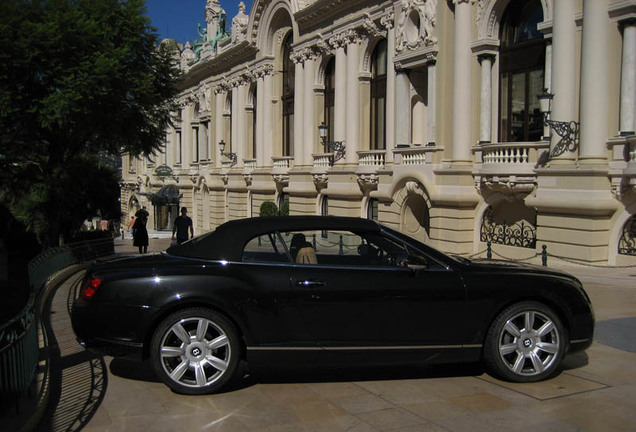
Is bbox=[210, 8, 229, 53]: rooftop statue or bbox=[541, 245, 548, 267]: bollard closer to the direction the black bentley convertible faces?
the bollard

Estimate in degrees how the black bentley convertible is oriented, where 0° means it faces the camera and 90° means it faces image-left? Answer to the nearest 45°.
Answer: approximately 270°

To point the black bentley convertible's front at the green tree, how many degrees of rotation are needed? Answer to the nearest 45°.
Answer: approximately 135° to its left

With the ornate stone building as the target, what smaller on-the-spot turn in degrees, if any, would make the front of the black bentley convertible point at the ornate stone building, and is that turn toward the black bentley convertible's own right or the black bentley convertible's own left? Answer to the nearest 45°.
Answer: approximately 90° to the black bentley convertible's own left

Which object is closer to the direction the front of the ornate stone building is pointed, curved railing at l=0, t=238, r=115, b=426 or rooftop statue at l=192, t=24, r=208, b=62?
the curved railing

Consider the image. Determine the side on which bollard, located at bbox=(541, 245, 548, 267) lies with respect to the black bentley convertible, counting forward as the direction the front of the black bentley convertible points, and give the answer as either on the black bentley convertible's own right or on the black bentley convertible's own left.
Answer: on the black bentley convertible's own left

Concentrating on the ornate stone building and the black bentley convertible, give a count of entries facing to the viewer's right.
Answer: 1

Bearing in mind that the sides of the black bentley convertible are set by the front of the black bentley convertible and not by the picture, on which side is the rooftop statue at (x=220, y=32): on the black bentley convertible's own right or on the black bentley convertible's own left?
on the black bentley convertible's own left

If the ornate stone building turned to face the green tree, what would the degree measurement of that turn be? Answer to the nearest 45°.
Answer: approximately 45° to its right

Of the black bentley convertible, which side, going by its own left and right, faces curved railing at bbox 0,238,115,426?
back

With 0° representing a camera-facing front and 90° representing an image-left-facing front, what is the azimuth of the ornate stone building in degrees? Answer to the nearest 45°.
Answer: approximately 45°
